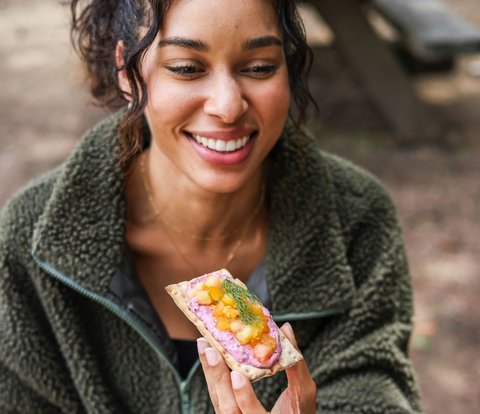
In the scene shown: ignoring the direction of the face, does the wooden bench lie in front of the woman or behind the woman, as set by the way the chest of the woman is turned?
behind

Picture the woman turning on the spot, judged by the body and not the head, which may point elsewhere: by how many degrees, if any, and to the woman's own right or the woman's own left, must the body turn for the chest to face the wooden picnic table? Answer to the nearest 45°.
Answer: approximately 180°

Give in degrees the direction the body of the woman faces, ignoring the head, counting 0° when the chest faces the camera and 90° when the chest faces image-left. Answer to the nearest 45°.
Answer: approximately 0°
